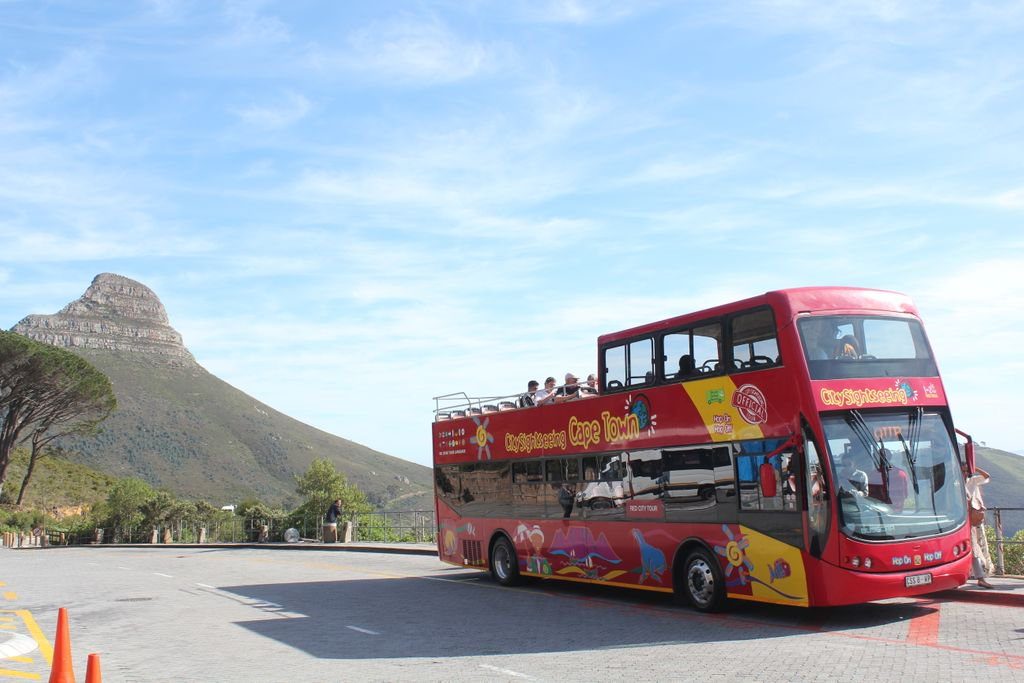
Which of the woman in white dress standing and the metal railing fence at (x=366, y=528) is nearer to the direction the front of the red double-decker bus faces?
the woman in white dress standing

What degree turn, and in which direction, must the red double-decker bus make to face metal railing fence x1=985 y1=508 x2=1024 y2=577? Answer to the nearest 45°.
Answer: approximately 90° to its left

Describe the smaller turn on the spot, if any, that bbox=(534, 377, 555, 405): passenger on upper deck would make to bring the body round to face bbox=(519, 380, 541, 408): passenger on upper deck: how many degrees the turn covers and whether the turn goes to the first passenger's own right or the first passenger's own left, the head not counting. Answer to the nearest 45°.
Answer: approximately 180°

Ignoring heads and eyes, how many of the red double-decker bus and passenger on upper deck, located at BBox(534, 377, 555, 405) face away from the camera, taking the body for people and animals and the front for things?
0

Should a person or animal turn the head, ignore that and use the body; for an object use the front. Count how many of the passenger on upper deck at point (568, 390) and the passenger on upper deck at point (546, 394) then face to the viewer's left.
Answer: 0

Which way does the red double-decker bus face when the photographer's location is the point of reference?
facing the viewer and to the right of the viewer

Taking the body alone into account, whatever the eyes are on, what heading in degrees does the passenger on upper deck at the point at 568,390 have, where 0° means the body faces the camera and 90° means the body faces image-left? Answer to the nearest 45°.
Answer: approximately 315°

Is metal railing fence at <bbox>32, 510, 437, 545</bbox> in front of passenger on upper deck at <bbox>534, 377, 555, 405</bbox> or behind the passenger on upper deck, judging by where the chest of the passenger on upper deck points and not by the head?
behind
